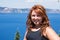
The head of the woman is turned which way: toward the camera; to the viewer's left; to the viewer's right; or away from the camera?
toward the camera

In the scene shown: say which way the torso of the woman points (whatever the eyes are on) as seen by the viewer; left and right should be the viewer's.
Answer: facing the viewer and to the left of the viewer
